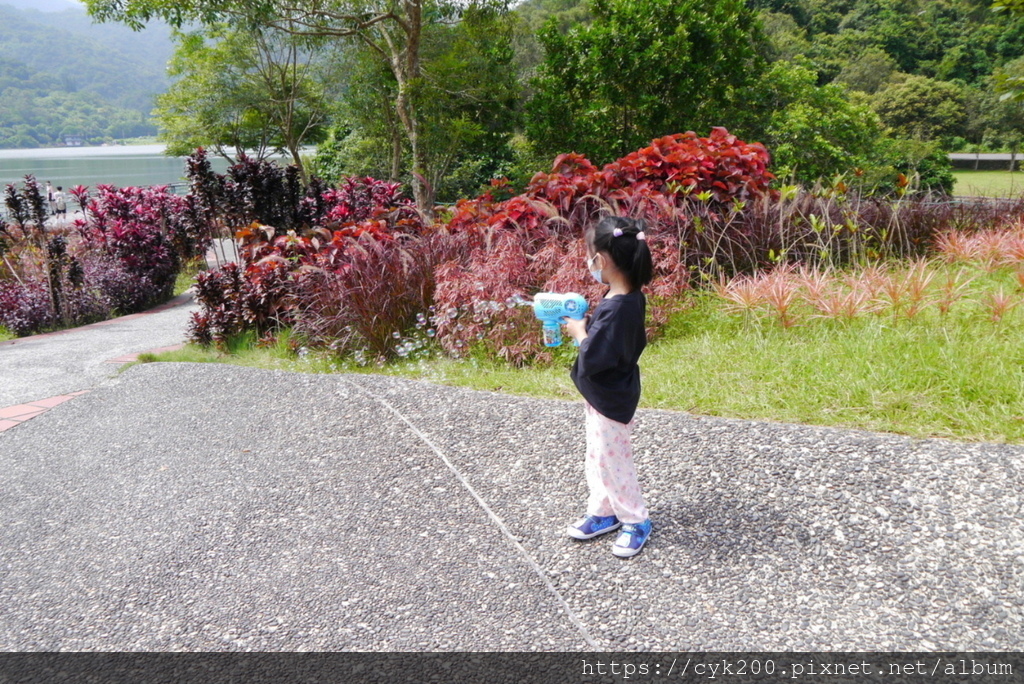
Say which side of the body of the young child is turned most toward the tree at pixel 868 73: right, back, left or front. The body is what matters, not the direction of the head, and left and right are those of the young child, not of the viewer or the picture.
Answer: right

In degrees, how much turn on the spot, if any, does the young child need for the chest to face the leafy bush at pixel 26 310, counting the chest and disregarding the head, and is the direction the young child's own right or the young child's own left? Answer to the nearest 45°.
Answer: approximately 45° to the young child's own right

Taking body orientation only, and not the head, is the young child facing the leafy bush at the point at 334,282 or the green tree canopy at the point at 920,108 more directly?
the leafy bush

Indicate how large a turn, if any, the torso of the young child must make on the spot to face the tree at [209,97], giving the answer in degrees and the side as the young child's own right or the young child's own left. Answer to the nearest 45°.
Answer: approximately 45° to the young child's own right

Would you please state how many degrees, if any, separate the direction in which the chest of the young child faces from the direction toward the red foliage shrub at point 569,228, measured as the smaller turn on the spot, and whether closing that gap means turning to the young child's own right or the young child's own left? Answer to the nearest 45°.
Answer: approximately 90° to the young child's own right

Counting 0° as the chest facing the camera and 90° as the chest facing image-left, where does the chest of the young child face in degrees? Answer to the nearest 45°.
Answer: approximately 90°

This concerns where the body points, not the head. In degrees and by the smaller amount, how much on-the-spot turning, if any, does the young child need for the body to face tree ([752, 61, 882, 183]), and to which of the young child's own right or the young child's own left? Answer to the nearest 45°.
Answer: approximately 90° to the young child's own right

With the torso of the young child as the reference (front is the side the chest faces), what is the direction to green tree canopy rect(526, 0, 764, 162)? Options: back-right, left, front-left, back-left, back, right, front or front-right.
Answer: right

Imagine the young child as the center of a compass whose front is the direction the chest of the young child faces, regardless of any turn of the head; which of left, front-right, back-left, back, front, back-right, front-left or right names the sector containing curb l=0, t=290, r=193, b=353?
front-right
